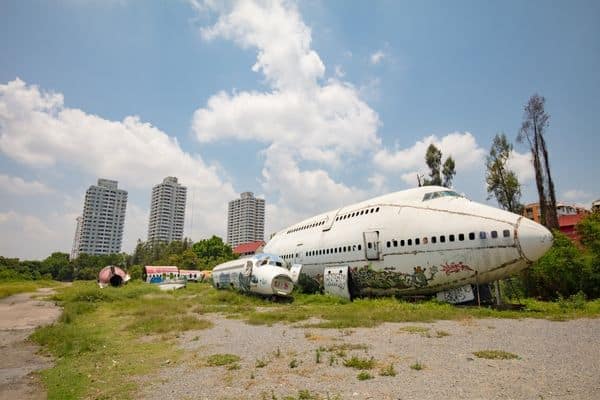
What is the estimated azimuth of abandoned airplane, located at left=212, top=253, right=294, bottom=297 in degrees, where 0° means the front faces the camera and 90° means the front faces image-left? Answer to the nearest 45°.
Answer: approximately 315°

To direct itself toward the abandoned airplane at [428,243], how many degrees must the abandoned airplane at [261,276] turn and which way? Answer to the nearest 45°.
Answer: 0° — it already faces it

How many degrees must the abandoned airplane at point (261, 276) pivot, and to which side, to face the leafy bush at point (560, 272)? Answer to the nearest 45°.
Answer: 0° — it already faces it
